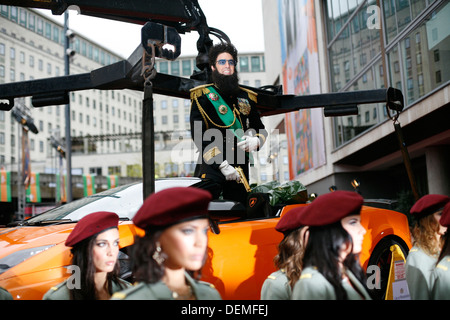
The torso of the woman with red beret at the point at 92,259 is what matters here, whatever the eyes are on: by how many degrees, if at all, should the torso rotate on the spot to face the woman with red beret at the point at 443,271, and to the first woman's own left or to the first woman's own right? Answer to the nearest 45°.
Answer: approximately 45° to the first woman's own left

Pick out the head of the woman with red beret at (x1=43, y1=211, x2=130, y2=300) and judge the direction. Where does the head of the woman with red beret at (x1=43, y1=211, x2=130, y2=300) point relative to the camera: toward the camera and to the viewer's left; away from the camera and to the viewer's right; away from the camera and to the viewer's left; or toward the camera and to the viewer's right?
toward the camera and to the viewer's right

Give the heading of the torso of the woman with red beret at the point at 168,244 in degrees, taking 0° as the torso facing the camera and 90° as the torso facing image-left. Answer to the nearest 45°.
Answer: approximately 315°

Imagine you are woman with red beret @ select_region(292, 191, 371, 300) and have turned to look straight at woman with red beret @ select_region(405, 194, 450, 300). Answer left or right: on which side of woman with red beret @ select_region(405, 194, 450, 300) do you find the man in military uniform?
left

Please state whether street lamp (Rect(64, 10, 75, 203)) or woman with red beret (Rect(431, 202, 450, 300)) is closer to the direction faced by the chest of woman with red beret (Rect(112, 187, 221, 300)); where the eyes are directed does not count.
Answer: the woman with red beret

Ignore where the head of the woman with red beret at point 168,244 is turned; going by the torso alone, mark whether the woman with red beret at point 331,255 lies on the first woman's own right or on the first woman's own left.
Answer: on the first woman's own left

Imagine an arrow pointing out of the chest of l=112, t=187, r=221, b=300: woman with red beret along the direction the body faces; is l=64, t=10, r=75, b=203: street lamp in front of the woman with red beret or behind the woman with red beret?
behind
